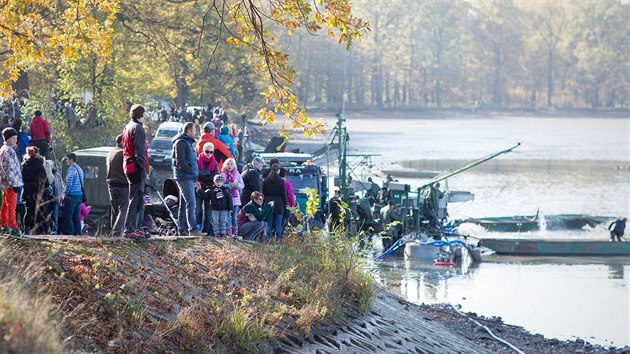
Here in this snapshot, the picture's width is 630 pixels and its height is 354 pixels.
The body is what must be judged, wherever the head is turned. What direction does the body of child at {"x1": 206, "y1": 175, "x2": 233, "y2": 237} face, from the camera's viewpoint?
toward the camera

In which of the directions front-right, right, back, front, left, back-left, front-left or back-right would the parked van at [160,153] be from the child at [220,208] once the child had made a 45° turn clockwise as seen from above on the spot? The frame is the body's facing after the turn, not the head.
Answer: back-right

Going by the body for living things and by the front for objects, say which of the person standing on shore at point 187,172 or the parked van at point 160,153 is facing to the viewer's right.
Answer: the person standing on shore

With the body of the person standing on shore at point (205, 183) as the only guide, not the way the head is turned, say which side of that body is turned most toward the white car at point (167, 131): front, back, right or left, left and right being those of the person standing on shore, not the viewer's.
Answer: back

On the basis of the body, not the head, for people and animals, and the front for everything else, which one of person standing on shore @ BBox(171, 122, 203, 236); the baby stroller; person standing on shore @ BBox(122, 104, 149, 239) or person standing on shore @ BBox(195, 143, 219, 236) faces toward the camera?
person standing on shore @ BBox(195, 143, 219, 236)

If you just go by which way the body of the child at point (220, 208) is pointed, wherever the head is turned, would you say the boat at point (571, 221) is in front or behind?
behind

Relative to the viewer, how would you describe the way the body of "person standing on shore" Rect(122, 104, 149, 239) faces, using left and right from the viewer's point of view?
facing away from the viewer and to the right of the viewer

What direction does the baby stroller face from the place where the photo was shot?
facing to the right of the viewer
